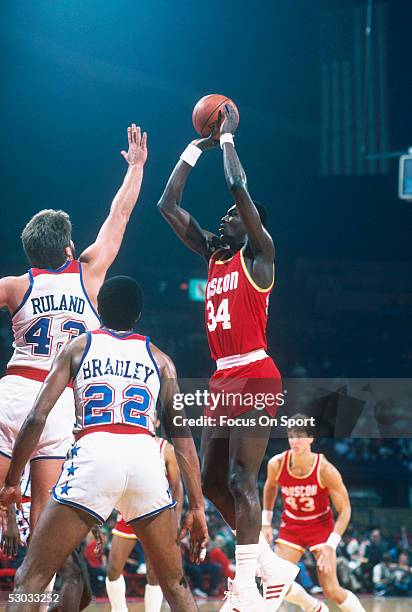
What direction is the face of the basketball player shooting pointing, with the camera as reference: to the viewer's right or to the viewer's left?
to the viewer's left

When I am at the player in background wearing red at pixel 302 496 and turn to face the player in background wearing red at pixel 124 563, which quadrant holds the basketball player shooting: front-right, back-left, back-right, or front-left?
front-left

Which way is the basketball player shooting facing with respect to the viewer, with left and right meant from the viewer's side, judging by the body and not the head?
facing the viewer and to the left of the viewer

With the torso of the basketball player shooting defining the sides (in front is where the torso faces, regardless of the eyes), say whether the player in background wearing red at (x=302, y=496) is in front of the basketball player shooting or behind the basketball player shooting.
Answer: behind

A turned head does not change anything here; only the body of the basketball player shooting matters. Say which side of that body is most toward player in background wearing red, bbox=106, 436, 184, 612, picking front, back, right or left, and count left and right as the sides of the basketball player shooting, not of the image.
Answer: right
